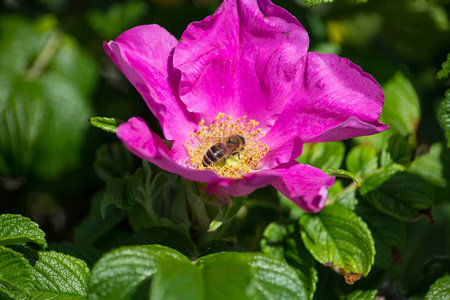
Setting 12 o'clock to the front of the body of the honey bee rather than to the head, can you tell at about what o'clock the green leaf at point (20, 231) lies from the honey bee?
The green leaf is roughly at 6 o'clock from the honey bee.

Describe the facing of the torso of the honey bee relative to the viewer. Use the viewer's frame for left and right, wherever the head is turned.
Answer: facing away from the viewer and to the right of the viewer

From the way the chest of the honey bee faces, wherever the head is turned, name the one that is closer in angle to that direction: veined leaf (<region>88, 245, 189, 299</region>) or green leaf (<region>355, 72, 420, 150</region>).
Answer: the green leaf

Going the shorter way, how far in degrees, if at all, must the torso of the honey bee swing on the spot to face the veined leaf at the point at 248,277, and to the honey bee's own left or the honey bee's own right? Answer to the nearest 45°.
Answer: approximately 135° to the honey bee's own right

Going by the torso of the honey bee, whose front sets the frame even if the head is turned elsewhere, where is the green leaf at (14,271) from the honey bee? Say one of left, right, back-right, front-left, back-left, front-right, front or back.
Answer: back

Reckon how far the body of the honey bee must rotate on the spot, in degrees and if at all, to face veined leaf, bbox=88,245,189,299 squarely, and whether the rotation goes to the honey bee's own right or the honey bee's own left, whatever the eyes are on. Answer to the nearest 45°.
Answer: approximately 135° to the honey bee's own right
